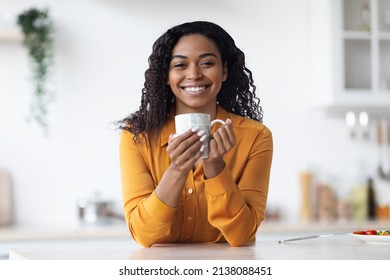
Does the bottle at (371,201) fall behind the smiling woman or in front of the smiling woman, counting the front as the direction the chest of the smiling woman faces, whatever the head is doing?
behind

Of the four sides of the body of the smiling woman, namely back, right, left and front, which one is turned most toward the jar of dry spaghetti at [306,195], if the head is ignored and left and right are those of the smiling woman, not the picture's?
back

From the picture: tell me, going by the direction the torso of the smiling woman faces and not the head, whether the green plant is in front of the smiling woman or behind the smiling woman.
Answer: behind

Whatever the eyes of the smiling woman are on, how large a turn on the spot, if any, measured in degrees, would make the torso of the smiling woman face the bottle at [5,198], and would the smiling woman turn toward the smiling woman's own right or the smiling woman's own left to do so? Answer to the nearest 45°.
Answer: approximately 135° to the smiling woman's own right

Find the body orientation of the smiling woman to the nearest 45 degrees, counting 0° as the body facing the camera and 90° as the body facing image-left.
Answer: approximately 0°
